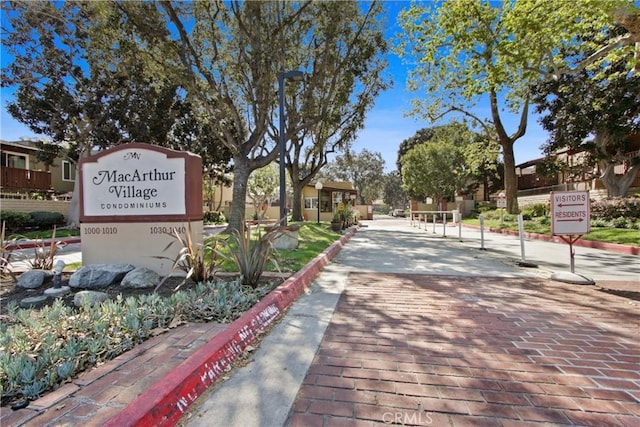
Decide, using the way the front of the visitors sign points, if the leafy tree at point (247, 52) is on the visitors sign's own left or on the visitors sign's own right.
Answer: on the visitors sign's own right

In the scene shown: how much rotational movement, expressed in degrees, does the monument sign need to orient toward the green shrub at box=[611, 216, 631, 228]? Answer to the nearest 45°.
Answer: approximately 90° to its left

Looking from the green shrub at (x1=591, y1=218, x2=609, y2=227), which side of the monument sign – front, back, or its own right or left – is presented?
left

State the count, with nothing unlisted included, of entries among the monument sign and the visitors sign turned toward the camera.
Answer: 2

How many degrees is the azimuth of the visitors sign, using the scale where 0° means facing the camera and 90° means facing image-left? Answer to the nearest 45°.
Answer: approximately 0°

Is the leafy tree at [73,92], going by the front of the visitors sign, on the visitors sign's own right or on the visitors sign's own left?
on the visitors sign's own right

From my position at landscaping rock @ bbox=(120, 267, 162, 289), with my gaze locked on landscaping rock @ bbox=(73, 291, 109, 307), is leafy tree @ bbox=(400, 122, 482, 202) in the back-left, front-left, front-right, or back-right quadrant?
back-left

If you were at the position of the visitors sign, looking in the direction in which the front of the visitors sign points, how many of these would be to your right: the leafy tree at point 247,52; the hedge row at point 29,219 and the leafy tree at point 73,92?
3

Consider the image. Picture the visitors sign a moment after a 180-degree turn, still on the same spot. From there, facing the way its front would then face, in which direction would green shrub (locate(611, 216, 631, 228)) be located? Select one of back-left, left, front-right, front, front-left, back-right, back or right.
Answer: front

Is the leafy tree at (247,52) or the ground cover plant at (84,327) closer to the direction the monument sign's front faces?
the ground cover plant

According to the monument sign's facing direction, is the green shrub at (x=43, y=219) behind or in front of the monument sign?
behind

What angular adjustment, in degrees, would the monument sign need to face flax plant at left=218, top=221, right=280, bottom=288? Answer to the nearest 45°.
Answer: approximately 45° to its left
